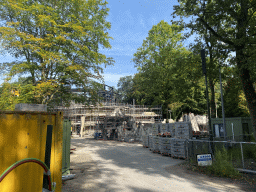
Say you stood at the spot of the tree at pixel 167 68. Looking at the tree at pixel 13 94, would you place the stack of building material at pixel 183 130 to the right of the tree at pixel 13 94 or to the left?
left

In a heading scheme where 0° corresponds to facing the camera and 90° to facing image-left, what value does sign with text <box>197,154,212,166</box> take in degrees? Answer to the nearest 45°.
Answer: approximately 0°

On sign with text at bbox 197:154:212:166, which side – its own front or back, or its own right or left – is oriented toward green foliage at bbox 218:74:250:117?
back

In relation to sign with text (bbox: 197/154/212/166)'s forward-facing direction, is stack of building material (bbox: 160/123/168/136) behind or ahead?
behind

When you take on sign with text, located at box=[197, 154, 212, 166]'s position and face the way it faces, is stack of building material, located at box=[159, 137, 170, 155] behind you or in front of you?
behind

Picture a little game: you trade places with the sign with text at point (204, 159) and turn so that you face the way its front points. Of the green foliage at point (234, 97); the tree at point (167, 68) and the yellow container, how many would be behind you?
2

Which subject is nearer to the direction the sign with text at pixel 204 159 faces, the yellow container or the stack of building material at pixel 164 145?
the yellow container

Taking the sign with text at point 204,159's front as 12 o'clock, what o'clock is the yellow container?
The yellow container is roughly at 1 o'clock from the sign with text.

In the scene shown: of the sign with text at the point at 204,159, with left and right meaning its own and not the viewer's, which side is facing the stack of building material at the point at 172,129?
back

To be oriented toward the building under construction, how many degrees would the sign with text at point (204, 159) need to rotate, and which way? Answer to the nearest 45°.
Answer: approximately 135° to its right

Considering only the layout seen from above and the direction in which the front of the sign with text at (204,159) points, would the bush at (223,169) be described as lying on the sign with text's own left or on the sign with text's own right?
on the sign with text's own left
